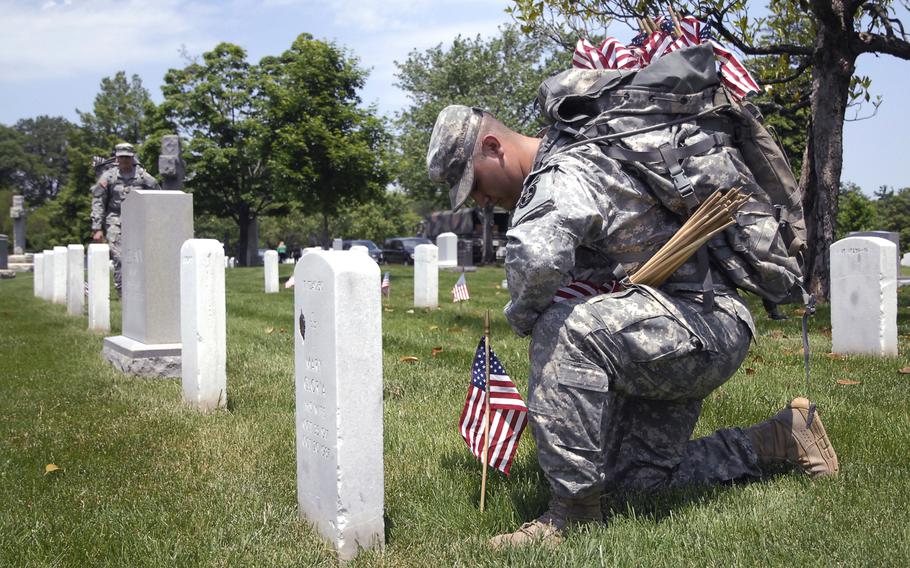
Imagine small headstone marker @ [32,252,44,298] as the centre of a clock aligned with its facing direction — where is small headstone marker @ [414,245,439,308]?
small headstone marker @ [414,245,439,308] is roughly at 8 o'clock from small headstone marker @ [32,252,44,298].

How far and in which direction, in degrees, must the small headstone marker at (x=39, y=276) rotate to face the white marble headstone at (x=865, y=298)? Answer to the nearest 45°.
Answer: approximately 135° to its left

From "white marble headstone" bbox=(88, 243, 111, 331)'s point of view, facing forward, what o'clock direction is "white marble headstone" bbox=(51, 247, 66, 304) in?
"white marble headstone" bbox=(51, 247, 66, 304) is roughly at 3 o'clock from "white marble headstone" bbox=(88, 243, 111, 331).

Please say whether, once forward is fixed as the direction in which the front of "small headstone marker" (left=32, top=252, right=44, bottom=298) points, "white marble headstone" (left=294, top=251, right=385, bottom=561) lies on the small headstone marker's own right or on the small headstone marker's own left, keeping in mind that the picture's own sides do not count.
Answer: on the small headstone marker's own left
